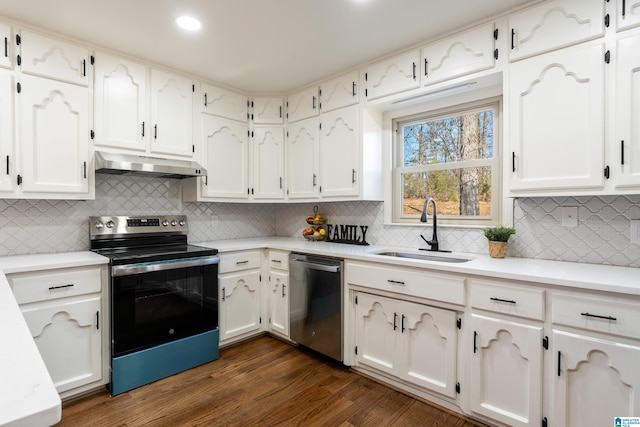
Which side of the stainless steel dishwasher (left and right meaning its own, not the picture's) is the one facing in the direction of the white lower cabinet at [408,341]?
left

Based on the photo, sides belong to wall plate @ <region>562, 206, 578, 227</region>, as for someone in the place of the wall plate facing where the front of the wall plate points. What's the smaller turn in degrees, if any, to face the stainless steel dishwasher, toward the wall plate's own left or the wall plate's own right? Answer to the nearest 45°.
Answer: approximately 90° to the wall plate's own right

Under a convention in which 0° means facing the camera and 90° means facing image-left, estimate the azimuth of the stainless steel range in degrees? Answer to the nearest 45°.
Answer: approximately 315°

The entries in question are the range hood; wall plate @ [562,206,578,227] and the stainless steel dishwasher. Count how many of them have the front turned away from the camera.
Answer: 0

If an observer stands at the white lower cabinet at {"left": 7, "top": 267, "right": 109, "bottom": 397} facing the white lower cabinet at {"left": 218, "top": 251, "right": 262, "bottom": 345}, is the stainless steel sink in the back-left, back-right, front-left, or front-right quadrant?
front-right

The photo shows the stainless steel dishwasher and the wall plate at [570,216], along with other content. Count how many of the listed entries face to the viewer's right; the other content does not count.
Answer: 0

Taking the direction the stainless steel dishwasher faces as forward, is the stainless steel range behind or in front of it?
in front

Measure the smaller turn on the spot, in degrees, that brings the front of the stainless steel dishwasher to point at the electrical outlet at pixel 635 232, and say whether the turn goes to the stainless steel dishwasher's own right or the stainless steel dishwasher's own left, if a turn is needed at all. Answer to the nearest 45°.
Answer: approximately 90° to the stainless steel dishwasher's own left

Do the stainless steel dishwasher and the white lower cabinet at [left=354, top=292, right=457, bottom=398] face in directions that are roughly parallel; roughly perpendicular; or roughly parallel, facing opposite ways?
roughly parallel

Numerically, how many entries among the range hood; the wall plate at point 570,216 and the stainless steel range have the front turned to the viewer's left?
0

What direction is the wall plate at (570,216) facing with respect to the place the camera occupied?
facing the viewer

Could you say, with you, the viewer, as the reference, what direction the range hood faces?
facing the viewer and to the right of the viewer
